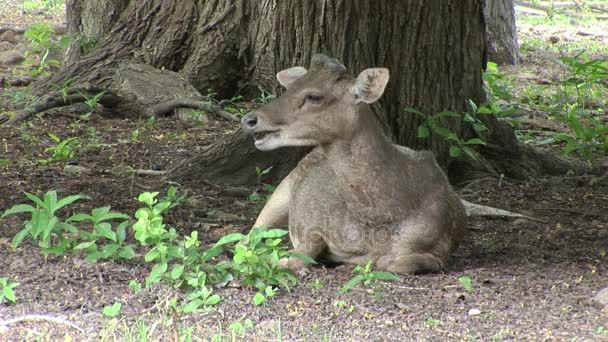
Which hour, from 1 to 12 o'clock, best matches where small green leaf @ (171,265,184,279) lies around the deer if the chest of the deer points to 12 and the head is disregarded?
The small green leaf is roughly at 12 o'clock from the deer.

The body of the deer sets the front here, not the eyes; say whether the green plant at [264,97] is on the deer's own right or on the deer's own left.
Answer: on the deer's own right

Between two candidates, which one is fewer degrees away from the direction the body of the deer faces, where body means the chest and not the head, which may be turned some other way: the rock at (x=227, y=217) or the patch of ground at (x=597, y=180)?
the rock

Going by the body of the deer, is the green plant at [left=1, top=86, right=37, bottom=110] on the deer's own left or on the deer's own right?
on the deer's own right

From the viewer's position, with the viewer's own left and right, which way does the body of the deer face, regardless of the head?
facing the viewer and to the left of the viewer

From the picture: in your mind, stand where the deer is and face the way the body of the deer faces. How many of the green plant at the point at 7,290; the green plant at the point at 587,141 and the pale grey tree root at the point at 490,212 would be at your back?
2

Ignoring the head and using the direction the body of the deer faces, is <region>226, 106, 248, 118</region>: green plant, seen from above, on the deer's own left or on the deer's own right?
on the deer's own right

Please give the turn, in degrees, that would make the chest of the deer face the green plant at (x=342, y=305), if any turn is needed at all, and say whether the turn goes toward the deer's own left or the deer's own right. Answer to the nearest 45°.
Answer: approximately 45° to the deer's own left

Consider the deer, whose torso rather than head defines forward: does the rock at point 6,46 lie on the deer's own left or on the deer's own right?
on the deer's own right

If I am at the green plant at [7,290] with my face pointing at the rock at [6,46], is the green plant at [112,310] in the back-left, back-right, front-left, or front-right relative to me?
back-right

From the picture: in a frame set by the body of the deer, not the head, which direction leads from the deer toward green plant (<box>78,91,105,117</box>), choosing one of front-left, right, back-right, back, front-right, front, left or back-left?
right

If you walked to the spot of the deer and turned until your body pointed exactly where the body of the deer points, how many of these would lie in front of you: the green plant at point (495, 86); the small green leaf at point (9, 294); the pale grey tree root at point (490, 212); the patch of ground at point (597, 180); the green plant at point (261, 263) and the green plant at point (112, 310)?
3

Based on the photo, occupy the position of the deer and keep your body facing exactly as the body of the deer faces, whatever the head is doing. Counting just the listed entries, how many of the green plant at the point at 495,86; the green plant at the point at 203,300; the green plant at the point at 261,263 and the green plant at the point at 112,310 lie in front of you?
3

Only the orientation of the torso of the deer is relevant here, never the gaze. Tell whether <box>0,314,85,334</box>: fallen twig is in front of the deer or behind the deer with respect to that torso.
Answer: in front

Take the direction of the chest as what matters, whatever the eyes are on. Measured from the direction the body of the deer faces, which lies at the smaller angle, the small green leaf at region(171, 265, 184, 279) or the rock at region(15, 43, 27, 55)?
the small green leaf

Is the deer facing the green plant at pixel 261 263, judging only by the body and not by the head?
yes
